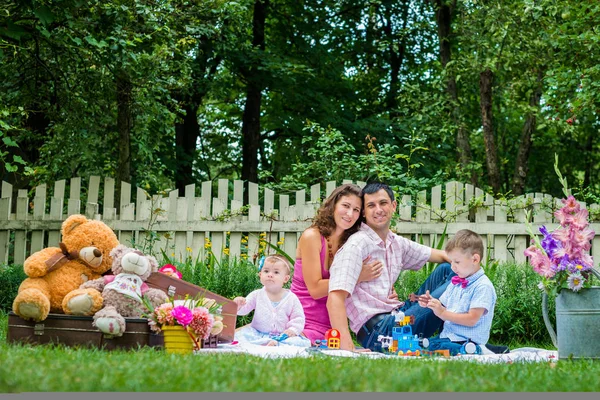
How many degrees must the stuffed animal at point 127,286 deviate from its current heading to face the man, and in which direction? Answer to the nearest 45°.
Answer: approximately 90° to its left

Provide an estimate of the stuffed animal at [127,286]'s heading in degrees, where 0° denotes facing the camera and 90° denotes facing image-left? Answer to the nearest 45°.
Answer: approximately 0°

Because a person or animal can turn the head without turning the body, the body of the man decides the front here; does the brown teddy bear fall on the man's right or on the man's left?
on the man's right

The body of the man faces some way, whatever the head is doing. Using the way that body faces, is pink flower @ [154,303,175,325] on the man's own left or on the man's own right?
on the man's own right

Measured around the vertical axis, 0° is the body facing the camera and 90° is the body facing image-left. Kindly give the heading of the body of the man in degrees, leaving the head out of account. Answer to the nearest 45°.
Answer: approximately 315°

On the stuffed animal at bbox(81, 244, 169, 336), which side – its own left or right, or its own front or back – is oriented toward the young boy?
left

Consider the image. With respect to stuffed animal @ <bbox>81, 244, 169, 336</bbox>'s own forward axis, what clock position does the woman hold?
The woman is roughly at 9 o'clock from the stuffed animal.

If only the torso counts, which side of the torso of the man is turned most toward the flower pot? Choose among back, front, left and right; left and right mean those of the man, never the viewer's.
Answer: right

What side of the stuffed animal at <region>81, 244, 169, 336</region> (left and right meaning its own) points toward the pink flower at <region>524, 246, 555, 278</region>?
left
